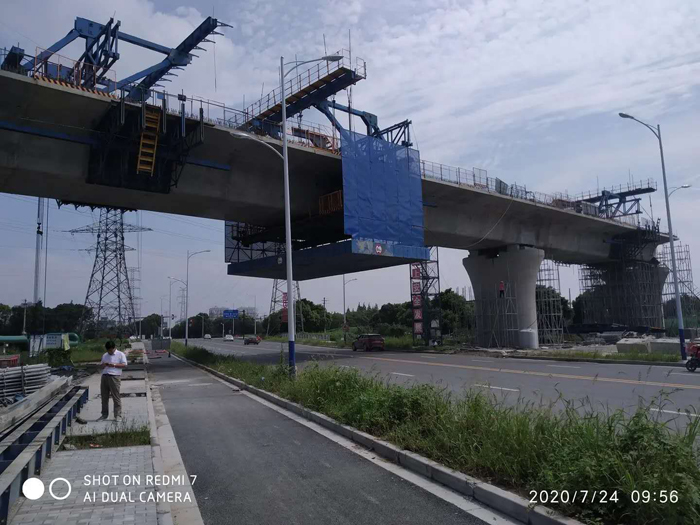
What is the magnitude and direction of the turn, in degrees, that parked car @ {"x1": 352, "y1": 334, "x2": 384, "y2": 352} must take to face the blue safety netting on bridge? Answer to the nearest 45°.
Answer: approximately 135° to its left

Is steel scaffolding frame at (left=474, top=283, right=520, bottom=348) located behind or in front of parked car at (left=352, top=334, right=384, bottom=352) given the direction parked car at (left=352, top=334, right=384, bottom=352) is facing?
behind
